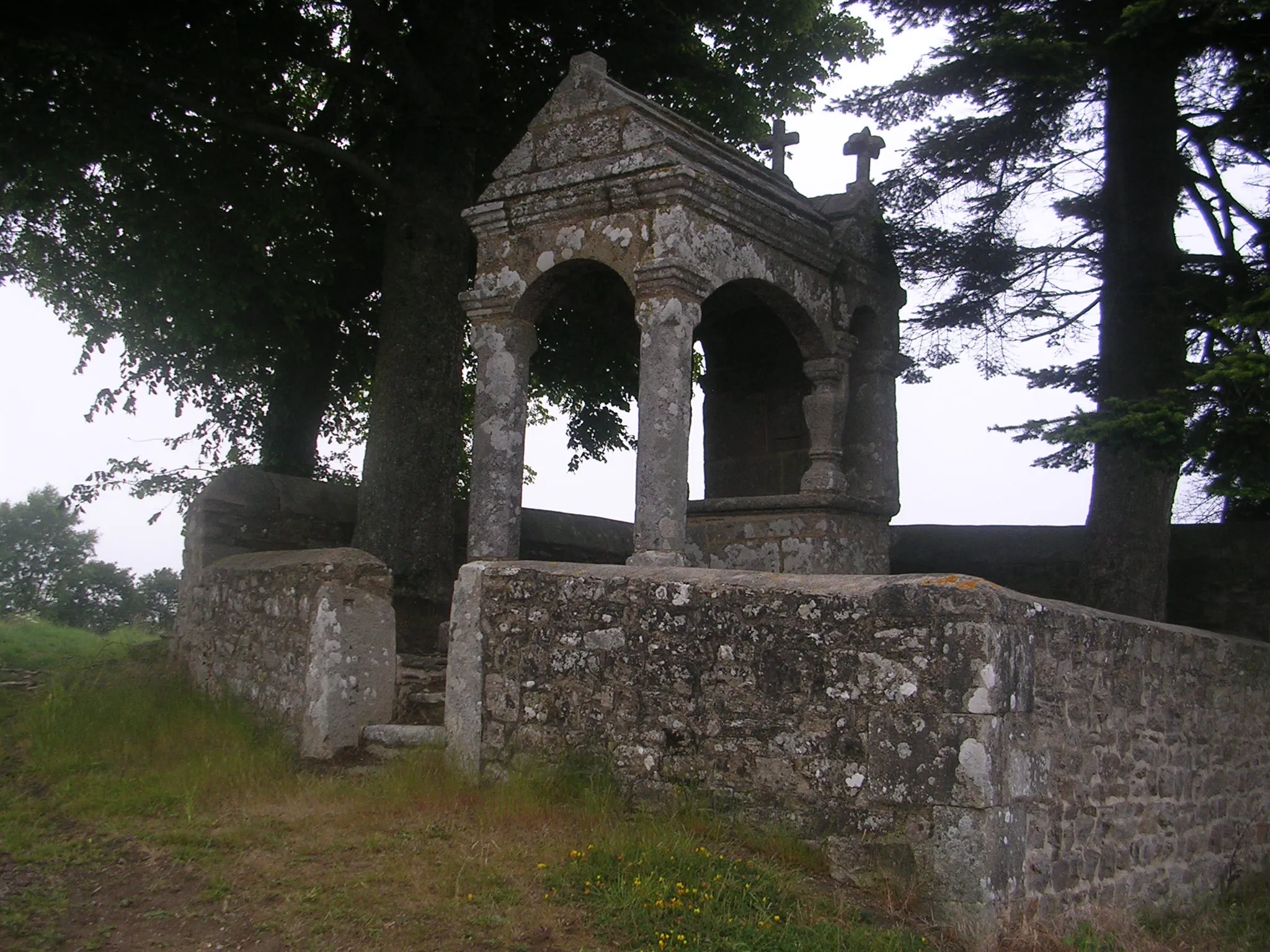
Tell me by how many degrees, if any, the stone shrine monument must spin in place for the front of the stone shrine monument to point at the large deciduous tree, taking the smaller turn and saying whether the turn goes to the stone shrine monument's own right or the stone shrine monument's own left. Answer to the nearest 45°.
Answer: approximately 90° to the stone shrine monument's own right

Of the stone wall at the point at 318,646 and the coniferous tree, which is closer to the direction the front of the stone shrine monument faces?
the stone wall

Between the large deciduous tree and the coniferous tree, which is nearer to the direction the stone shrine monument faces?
the large deciduous tree

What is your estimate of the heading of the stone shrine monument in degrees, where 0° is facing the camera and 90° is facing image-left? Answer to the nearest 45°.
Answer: approximately 45°

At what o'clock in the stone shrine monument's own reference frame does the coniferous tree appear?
The coniferous tree is roughly at 7 o'clock from the stone shrine monument.

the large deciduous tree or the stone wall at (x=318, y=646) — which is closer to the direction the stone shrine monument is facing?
the stone wall

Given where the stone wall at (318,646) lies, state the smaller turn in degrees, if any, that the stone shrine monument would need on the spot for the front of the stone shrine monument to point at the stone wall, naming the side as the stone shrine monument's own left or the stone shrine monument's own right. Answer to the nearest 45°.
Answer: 0° — it already faces it
